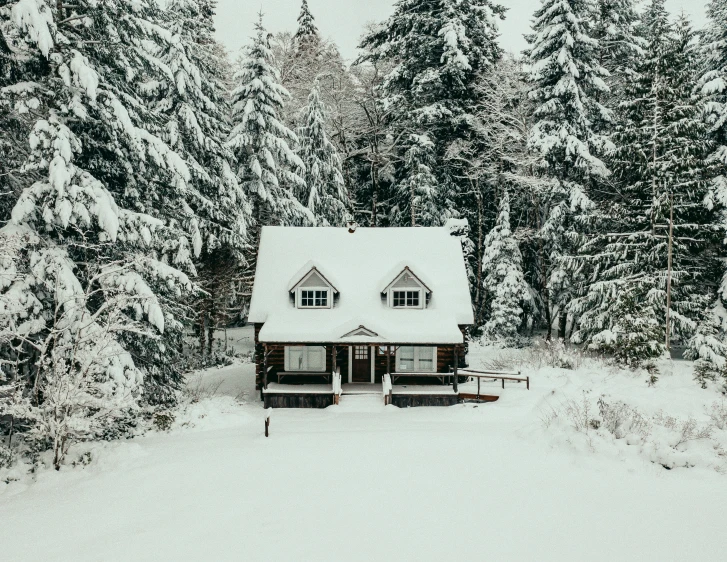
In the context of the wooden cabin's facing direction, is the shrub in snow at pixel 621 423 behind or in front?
in front

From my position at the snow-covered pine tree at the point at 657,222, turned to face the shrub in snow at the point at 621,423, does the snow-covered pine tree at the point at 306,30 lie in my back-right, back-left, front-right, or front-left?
back-right

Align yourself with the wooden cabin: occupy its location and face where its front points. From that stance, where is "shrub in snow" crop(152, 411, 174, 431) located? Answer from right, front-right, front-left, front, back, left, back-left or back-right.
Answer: front-right

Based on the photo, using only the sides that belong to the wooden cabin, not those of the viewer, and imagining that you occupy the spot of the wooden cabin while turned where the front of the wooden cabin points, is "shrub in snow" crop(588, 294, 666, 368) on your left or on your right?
on your left

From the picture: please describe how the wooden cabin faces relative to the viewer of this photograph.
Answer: facing the viewer

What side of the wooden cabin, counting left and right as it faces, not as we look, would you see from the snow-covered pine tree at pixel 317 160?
back

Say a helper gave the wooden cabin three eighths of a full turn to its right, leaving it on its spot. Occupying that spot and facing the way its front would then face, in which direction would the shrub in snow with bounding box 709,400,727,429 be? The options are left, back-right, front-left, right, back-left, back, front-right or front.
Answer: back

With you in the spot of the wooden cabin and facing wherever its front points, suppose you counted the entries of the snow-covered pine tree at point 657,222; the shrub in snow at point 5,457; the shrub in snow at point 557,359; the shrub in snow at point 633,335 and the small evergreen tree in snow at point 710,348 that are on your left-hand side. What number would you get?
4

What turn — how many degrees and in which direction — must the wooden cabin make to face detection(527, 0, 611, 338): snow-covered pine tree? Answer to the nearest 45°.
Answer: approximately 135° to its left

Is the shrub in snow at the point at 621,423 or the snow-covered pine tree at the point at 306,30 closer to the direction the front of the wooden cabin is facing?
the shrub in snow

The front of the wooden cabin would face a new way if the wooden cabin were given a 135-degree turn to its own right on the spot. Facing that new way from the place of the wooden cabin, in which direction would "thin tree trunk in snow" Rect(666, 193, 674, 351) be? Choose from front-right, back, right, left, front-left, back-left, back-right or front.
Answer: back-right

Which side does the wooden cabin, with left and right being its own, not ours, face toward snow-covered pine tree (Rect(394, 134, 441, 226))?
back

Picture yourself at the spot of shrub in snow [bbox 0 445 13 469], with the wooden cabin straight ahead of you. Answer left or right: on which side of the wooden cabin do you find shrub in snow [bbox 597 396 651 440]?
right

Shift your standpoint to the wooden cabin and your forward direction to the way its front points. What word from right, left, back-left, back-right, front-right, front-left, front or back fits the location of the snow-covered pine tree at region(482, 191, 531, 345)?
back-left
